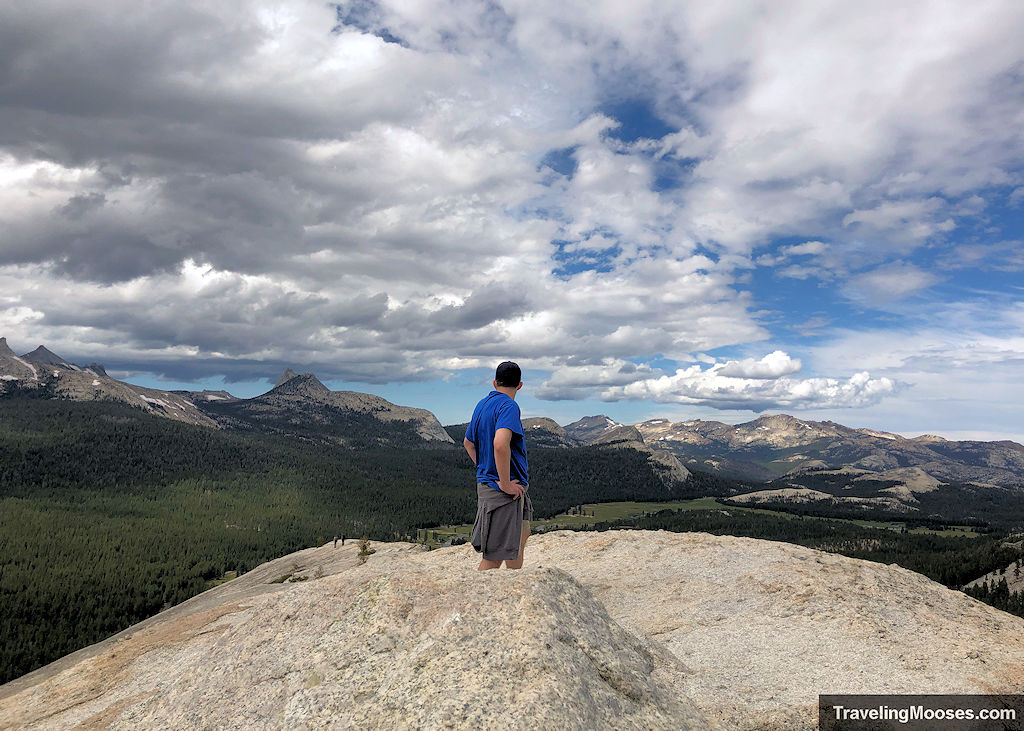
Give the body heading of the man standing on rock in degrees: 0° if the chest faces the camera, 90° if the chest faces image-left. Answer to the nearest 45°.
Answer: approximately 225°
